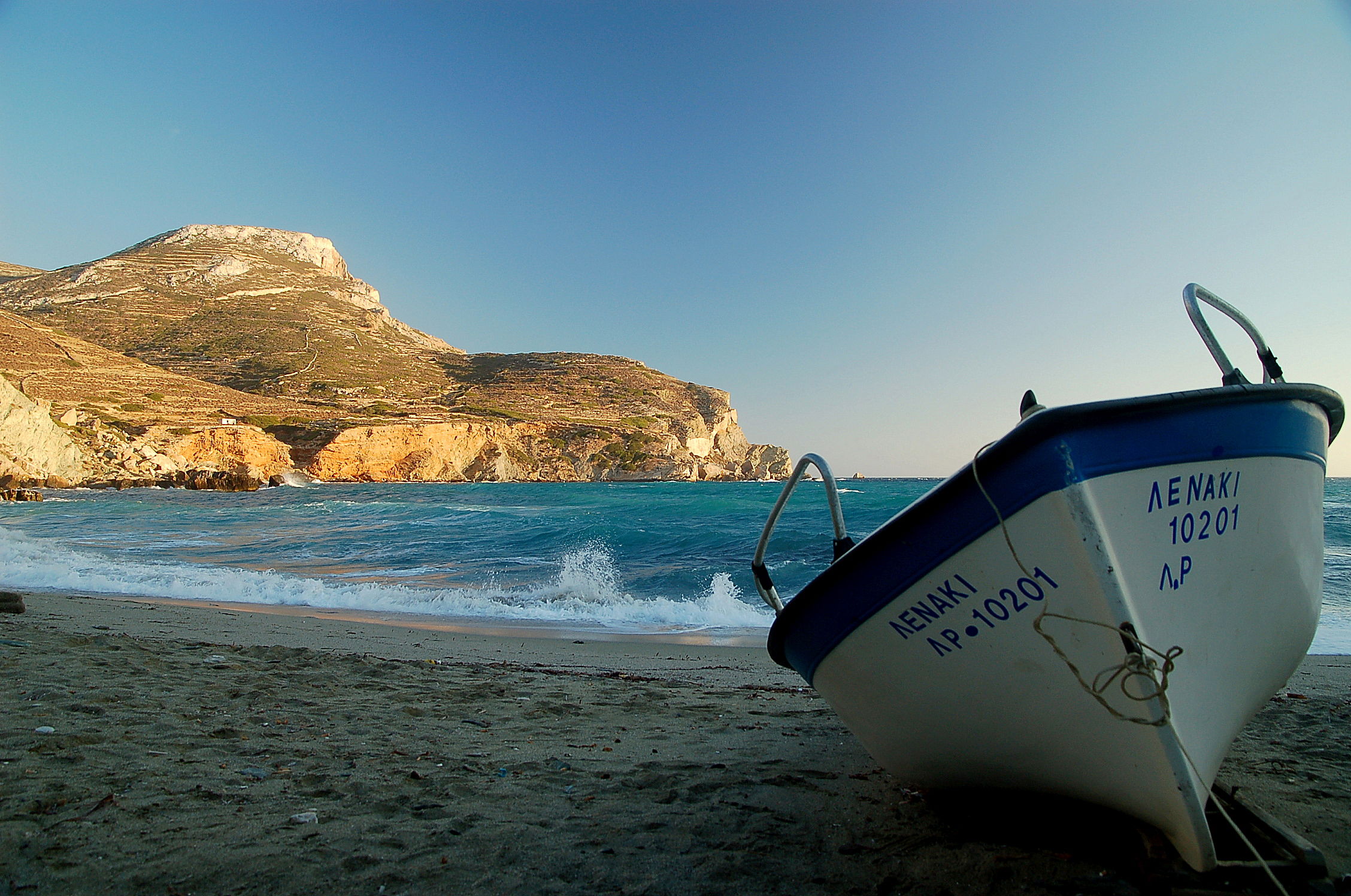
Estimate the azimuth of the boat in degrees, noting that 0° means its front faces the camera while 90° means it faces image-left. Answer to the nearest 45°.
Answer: approximately 0°
